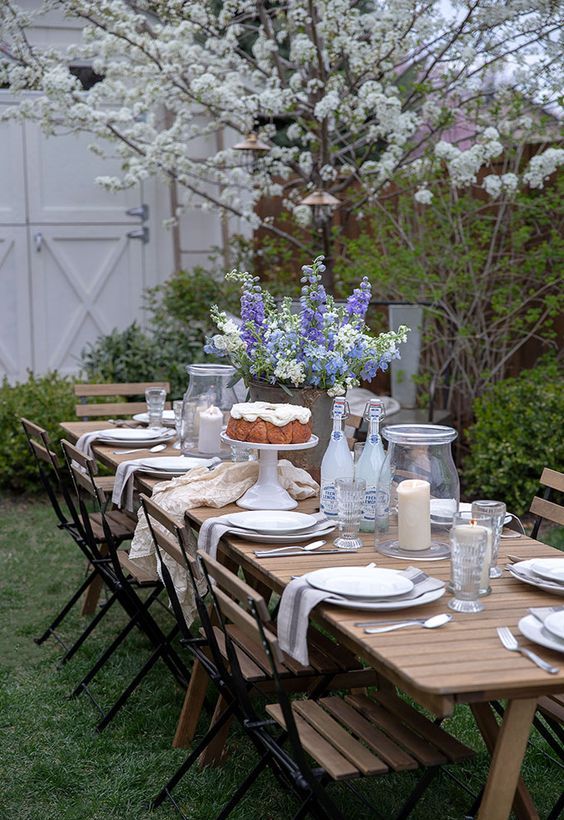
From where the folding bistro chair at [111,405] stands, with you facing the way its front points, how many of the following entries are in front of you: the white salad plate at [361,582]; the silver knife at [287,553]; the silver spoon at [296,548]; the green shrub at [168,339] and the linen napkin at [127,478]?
4

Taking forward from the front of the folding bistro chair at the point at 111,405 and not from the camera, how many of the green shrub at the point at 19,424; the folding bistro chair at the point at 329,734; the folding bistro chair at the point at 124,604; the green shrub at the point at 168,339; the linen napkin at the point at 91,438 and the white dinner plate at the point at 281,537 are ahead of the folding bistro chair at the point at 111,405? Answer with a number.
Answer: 4

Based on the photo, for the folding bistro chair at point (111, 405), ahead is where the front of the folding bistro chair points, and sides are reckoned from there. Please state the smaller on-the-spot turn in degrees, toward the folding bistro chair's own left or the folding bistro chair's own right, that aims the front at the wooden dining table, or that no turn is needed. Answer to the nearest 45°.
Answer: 0° — it already faces it

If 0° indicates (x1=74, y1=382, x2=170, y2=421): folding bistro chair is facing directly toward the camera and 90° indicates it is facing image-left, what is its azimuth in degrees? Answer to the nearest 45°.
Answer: approximately 0°

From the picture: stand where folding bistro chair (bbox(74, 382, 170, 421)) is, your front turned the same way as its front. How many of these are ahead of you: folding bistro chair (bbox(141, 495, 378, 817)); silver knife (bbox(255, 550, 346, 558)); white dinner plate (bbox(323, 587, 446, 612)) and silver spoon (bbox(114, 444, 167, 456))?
4

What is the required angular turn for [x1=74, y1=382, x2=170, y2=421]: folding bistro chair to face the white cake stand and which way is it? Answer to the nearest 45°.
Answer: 0° — it already faces it

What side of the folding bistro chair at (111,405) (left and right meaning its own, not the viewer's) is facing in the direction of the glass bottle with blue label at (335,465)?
front

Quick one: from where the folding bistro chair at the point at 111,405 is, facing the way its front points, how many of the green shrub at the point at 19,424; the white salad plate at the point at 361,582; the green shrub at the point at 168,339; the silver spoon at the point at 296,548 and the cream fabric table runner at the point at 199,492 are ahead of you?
3

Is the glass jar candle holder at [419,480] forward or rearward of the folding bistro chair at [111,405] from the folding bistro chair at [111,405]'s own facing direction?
forward

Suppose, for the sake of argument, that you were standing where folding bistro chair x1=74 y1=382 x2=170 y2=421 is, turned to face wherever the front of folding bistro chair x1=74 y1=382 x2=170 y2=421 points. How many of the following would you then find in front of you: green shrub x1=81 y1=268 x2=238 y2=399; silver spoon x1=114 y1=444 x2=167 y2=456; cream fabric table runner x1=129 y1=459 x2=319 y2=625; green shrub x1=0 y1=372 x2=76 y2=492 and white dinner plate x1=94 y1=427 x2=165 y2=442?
3

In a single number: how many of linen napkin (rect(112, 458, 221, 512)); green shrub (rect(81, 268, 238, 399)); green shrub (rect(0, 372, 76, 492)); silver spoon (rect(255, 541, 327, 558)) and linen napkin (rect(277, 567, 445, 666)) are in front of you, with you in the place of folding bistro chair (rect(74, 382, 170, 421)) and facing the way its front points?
3

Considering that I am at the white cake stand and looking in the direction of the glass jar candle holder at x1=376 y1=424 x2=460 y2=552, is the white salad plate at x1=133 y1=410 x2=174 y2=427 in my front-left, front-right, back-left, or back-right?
back-left

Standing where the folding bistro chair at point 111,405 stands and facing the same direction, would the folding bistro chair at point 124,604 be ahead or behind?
ahead

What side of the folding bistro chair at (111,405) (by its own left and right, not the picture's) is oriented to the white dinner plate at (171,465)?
front
